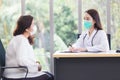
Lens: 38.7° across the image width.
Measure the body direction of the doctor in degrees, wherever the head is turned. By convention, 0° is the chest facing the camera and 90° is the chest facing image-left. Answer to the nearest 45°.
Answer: approximately 45°

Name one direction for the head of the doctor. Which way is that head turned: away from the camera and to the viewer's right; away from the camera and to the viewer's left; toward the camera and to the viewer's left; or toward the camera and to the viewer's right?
toward the camera and to the viewer's left
